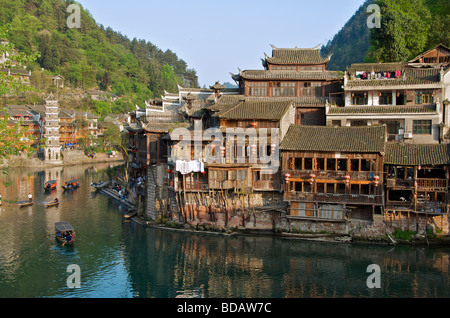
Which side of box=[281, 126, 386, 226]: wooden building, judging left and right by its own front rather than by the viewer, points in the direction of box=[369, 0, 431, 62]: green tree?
back

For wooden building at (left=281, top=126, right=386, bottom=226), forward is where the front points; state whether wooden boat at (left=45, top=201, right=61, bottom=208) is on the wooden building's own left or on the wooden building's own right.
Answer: on the wooden building's own right

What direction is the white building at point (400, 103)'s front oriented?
toward the camera

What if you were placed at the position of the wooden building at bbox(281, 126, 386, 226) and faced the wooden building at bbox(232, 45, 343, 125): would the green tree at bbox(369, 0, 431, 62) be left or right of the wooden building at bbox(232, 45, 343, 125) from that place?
right

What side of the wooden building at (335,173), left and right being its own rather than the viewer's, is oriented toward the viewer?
front

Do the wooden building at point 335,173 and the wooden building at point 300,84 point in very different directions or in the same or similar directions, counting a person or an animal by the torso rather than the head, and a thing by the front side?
same or similar directions

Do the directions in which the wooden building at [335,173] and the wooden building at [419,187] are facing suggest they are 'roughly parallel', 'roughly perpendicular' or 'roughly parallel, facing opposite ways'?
roughly parallel

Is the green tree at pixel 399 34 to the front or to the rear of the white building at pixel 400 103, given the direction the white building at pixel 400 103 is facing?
to the rear

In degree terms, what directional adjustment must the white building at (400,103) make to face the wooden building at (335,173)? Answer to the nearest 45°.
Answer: approximately 45° to its right

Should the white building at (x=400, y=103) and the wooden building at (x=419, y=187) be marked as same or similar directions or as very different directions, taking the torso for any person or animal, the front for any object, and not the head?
same or similar directions

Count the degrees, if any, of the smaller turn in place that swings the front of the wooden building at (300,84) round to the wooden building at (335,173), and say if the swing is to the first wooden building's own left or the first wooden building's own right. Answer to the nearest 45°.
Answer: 0° — it already faces it

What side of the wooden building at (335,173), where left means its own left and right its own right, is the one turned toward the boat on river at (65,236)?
right

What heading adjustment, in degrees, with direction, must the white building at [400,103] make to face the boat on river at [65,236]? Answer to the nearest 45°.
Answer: approximately 45° to its right

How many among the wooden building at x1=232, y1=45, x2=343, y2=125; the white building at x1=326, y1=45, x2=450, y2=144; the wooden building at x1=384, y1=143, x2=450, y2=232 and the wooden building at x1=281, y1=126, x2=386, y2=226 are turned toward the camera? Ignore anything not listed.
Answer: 4

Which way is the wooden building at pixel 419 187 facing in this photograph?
toward the camera
